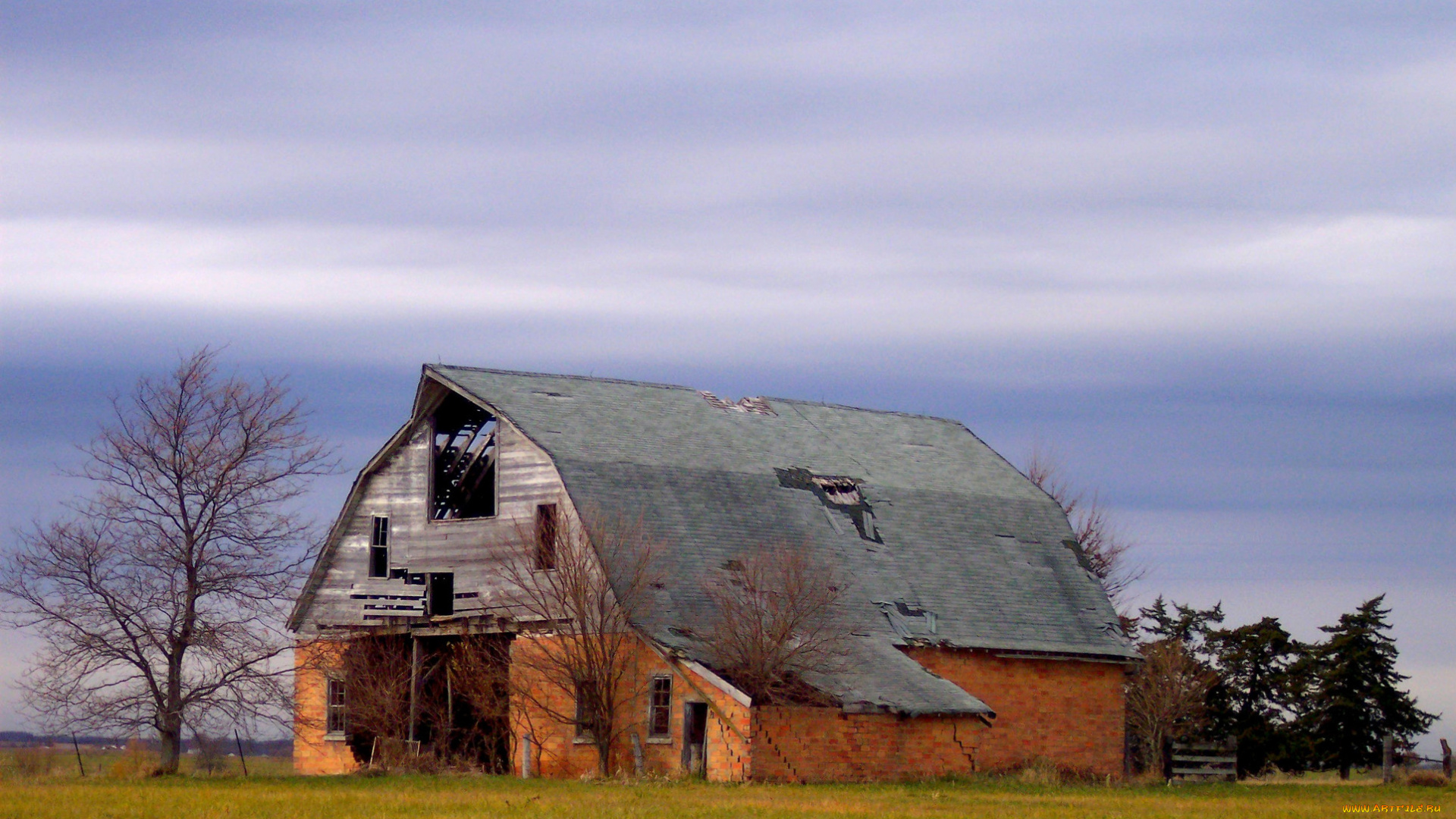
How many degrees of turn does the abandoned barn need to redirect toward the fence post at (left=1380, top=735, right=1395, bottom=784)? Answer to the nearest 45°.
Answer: approximately 135° to its left

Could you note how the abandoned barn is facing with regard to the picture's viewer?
facing the viewer and to the left of the viewer

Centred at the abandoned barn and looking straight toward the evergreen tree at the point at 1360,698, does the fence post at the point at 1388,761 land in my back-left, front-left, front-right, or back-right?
front-right

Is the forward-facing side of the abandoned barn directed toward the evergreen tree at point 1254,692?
no

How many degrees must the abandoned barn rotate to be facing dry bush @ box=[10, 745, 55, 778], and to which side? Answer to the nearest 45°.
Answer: approximately 45° to its right

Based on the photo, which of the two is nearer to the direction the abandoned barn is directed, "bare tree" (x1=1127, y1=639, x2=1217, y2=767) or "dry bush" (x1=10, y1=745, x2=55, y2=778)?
the dry bush

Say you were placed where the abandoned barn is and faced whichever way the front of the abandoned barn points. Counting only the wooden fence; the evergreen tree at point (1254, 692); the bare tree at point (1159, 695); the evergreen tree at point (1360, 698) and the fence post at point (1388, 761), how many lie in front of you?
0

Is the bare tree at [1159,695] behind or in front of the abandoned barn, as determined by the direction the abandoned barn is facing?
behind

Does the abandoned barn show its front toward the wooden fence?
no

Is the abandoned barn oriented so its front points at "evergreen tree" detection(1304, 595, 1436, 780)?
no
